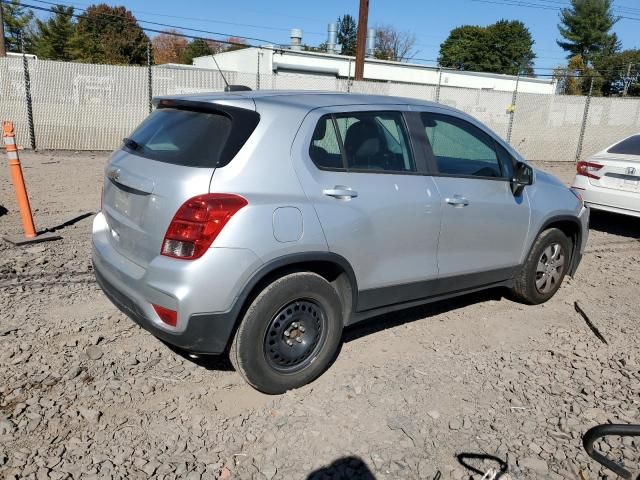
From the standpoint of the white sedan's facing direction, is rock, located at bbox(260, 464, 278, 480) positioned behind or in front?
behind

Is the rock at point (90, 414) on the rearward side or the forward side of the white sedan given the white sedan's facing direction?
on the rearward side

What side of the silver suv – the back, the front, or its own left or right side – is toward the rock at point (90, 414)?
back

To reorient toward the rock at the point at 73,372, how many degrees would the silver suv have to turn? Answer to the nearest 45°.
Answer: approximately 135° to its left

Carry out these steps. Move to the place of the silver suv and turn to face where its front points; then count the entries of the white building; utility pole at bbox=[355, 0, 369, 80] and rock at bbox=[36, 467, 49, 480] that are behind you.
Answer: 1

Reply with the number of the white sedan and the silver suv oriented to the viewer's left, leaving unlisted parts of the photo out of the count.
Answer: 0

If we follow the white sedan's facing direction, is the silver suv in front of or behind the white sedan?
behind

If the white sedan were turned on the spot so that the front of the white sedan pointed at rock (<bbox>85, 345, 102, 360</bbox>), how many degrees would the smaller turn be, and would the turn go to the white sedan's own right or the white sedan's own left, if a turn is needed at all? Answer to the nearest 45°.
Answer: approximately 180°

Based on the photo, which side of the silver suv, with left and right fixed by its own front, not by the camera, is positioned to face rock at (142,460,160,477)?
back

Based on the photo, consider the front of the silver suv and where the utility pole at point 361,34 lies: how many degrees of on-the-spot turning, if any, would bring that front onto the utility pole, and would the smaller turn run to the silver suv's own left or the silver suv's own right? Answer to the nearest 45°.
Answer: approximately 45° to the silver suv's own left

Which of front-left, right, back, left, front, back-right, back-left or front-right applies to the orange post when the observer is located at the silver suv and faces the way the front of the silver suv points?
left

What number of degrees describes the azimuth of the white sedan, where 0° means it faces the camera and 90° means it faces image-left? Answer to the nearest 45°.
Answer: approximately 225°

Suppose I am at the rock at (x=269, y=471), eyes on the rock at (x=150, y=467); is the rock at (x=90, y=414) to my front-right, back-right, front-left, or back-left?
front-right

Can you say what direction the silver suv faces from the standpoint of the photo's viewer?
facing away from the viewer and to the right of the viewer

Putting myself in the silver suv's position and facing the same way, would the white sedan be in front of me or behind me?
in front

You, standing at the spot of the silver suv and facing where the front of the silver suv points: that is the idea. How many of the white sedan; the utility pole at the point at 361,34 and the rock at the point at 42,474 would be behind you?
1
